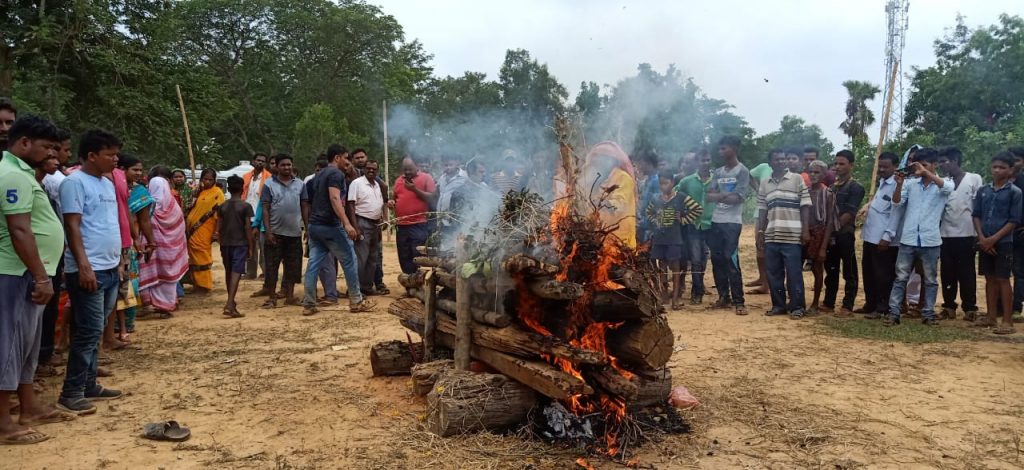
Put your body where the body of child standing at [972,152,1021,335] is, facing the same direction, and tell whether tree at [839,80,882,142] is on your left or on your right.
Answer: on your right

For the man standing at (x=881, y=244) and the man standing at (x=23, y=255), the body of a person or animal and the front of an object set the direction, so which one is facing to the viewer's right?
the man standing at (x=23, y=255)

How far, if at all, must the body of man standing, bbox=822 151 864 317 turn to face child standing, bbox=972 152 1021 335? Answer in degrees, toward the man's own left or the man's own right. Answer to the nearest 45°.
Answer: approximately 90° to the man's own left

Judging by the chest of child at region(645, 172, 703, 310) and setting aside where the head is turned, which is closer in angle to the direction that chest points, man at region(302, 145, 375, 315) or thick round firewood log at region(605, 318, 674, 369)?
the thick round firewood log

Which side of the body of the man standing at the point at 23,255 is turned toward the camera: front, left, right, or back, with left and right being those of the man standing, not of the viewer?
right

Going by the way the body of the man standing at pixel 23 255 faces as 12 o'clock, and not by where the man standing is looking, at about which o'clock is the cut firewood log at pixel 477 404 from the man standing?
The cut firewood log is roughly at 1 o'clock from the man standing.

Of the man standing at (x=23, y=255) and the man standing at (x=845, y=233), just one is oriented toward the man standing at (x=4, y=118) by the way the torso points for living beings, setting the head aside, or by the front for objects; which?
the man standing at (x=845, y=233)
